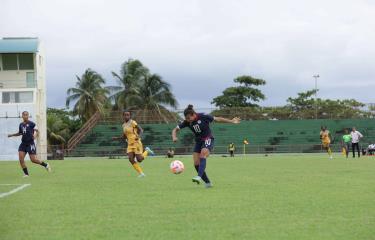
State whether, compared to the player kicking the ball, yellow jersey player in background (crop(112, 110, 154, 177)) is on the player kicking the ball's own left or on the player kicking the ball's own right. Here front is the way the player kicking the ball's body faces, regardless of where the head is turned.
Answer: on the player kicking the ball's own right

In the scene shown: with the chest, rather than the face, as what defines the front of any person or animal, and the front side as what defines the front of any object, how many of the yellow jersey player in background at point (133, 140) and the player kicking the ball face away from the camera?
0

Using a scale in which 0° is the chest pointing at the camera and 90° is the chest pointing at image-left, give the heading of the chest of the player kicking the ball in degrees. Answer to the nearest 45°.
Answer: approximately 45°
